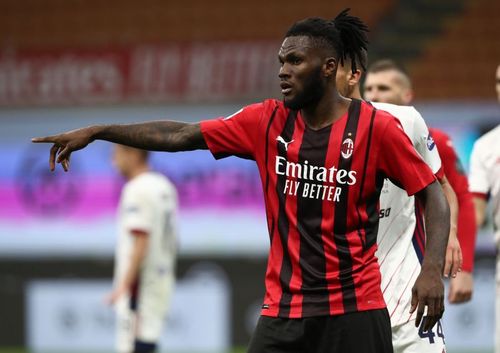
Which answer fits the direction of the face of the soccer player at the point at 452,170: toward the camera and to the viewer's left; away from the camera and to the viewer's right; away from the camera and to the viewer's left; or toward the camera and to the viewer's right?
toward the camera and to the viewer's left

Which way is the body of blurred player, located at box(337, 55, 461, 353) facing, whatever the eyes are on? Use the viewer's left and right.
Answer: facing the viewer and to the left of the viewer

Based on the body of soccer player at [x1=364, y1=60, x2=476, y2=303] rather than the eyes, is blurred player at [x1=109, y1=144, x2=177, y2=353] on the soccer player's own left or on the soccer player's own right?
on the soccer player's own right

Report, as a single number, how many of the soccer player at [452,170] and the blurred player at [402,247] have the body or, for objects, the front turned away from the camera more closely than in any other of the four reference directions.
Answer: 0

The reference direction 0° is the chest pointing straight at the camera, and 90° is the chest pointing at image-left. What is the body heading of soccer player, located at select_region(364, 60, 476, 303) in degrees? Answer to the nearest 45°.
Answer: approximately 45°

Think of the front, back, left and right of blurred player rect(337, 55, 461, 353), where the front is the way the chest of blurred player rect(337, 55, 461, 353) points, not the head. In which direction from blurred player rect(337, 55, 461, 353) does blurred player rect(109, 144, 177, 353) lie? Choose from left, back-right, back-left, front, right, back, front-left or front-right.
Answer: right

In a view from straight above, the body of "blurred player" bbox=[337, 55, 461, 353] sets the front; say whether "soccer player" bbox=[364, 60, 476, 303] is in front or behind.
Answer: behind
